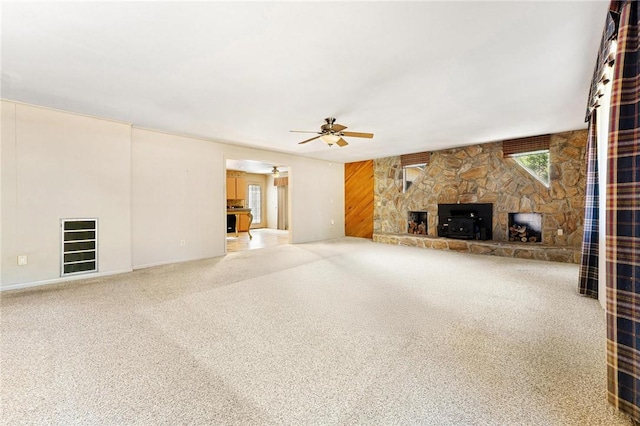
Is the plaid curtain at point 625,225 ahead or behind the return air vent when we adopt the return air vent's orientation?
ahead

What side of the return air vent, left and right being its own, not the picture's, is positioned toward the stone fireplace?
front

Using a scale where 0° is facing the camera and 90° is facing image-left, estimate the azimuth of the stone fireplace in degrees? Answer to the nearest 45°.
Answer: approximately 45°

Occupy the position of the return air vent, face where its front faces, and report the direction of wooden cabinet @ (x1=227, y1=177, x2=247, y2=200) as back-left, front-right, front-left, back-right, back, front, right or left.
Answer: left

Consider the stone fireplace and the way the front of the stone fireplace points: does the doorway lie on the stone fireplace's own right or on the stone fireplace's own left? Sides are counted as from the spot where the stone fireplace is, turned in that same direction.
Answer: on the stone fireplace's own right

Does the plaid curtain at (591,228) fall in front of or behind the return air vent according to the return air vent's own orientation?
in front

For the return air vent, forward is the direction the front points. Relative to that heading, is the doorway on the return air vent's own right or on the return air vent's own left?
on the return air vent's own left

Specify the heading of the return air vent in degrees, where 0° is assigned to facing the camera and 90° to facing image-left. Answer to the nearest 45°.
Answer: approximately 315°

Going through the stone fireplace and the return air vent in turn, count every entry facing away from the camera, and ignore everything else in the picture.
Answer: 0

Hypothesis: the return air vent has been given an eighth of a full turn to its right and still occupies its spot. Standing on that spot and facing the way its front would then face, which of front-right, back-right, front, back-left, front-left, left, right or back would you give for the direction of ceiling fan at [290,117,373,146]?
front-left

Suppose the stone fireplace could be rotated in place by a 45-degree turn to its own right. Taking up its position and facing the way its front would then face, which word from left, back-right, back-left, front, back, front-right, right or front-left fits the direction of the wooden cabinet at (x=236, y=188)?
front

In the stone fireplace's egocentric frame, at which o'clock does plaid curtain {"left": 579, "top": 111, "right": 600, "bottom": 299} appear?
The plaid curtain is roughly at 10 o'clock from the stone fireplace.
